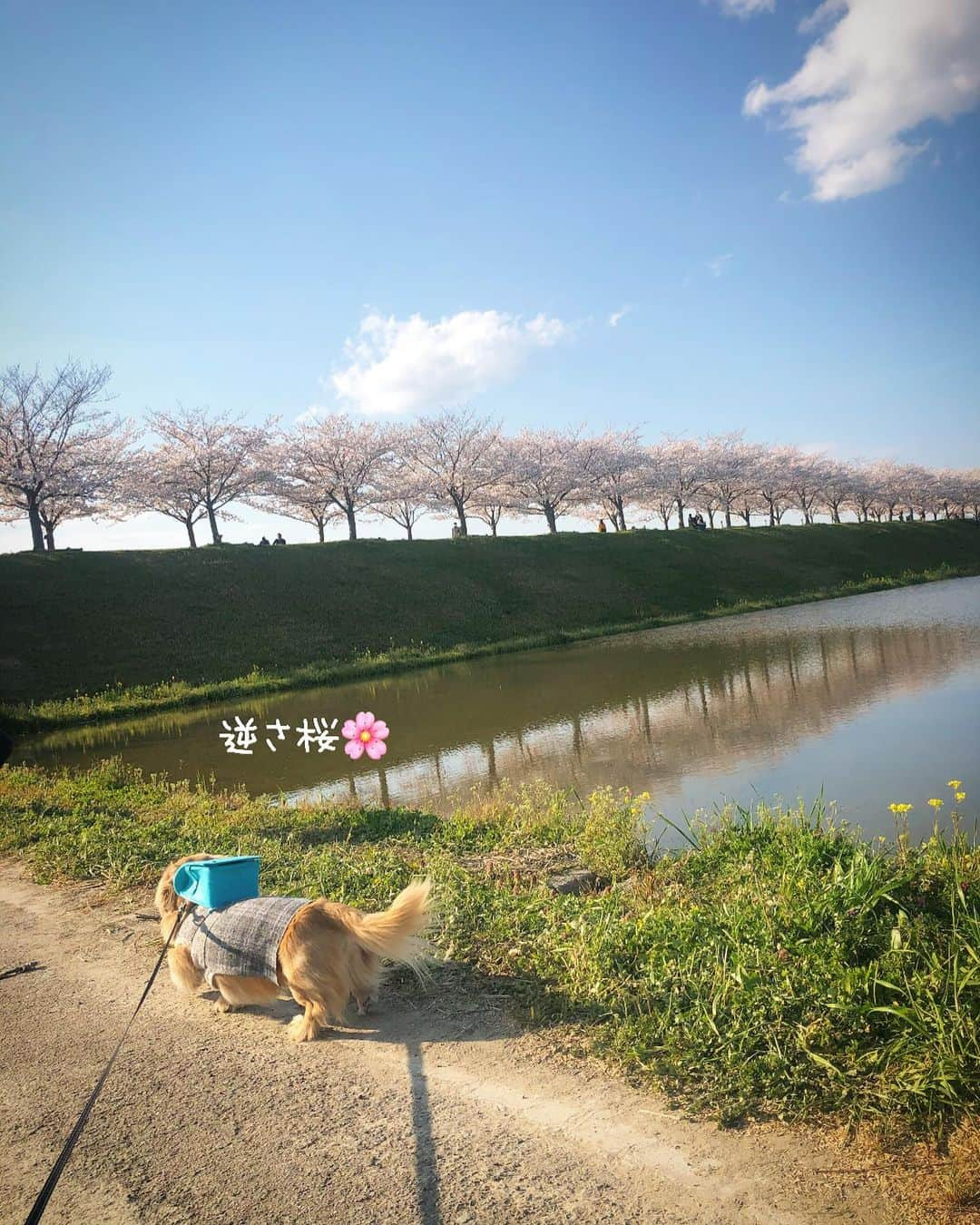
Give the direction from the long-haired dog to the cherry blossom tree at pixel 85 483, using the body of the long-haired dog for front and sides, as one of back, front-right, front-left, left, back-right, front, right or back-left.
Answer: front-right

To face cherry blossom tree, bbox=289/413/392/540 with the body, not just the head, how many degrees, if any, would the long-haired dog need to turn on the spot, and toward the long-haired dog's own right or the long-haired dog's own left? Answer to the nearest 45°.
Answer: approximately 45° to the long-haired dog's own right

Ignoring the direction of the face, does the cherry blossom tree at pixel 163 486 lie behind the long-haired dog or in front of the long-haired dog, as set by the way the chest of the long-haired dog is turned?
in front

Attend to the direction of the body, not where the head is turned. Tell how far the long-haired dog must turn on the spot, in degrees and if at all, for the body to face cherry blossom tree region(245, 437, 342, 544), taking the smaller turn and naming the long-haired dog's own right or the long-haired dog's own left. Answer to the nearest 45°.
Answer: approximately 45° to the long-haired dog's own right

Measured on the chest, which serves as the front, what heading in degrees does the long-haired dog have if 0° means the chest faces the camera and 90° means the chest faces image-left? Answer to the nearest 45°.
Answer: approximately 135°
